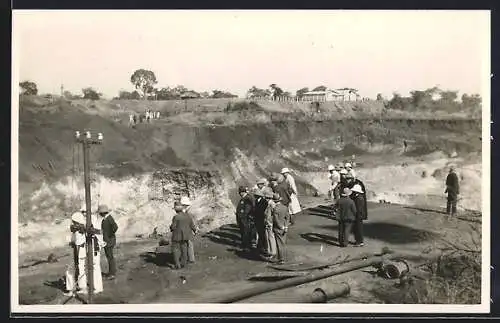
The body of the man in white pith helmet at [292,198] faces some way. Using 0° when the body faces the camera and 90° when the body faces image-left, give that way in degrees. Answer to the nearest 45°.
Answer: approximately 90°

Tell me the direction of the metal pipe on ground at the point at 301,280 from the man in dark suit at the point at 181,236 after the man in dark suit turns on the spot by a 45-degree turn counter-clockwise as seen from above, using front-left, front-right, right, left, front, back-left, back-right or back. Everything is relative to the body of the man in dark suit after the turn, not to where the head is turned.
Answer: back-right

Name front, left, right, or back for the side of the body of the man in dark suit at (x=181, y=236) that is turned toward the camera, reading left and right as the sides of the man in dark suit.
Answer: back

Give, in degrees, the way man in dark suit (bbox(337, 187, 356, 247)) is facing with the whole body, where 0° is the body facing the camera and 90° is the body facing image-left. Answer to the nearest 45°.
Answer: approximately 180°

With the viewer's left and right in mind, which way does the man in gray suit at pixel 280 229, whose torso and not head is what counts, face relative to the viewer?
facing away from the viewer and to the left of the viewer
